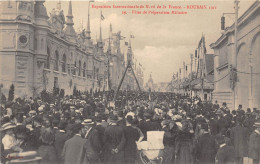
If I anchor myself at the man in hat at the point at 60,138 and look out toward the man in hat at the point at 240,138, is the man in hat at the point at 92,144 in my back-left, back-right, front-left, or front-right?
front-right

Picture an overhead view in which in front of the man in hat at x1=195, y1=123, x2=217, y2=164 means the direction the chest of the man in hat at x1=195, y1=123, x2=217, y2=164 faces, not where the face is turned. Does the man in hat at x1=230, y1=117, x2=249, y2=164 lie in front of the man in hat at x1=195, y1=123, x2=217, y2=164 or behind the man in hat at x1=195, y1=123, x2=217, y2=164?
in front

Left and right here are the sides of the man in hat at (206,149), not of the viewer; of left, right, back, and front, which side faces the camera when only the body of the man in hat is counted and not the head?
back

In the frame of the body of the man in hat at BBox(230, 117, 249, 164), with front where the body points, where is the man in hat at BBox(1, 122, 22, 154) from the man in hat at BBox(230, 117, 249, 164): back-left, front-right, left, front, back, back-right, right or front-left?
back-left

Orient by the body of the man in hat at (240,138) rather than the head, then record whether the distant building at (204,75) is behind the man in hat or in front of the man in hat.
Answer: in front

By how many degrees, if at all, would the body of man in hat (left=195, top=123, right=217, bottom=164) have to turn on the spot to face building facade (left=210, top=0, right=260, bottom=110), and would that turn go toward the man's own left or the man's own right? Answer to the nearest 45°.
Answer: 0° — they already face it

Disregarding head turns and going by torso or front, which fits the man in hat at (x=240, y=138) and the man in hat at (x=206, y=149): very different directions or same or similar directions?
same or similar directions

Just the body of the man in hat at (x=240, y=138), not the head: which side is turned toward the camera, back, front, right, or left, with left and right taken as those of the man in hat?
back

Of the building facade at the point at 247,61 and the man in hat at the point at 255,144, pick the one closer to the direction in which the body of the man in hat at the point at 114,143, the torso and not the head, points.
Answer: the building facade

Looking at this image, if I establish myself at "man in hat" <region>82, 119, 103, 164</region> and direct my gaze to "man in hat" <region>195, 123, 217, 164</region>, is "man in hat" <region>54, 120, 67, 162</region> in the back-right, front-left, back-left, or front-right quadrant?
back-left

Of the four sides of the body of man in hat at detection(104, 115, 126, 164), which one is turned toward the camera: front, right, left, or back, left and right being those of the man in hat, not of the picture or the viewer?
back

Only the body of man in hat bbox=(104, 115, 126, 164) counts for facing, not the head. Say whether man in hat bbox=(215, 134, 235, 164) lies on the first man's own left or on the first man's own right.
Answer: on the first man's own right
